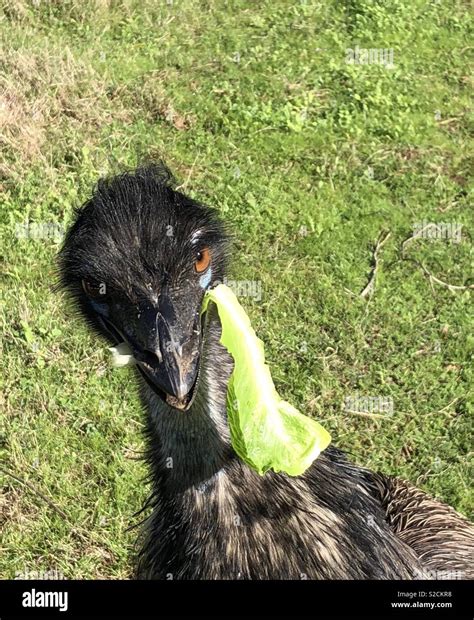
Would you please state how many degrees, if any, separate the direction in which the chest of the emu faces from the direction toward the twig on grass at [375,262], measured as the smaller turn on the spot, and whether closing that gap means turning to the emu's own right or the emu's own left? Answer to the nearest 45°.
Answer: approximately 135° to the emu's own right

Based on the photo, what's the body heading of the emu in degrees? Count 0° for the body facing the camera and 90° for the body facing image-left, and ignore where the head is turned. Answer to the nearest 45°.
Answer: approximately 45°
